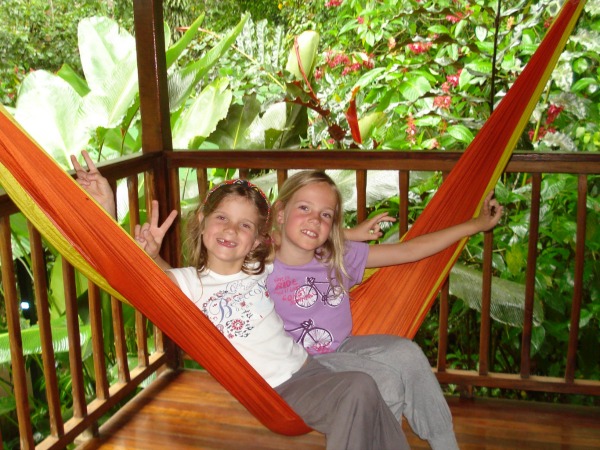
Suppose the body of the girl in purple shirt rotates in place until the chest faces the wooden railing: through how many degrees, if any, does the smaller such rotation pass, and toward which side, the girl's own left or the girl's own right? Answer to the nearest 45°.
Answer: approximately 180°

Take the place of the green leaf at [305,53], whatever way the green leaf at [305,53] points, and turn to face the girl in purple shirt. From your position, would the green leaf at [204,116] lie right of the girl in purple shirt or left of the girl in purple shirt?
right

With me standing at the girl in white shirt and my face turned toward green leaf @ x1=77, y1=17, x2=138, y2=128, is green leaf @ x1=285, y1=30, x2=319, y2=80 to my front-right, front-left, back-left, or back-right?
front-right

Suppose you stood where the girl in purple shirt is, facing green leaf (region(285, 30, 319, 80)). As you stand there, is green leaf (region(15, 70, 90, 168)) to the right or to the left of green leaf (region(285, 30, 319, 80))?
left

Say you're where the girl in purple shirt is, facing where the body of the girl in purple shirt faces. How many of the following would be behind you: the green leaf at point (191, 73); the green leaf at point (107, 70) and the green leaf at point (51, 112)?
3

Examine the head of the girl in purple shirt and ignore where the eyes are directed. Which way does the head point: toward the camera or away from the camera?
toward the camera

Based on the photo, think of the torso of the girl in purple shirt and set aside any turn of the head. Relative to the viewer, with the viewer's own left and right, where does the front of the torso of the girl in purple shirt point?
facing the viewer and to the right of the viewer

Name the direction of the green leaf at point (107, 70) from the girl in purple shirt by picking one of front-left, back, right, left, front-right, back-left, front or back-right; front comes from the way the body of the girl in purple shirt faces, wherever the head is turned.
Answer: back

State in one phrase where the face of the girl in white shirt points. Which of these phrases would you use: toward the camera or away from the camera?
toward the camera

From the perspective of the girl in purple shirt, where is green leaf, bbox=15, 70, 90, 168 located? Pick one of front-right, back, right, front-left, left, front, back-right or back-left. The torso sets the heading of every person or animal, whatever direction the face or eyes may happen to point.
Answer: back

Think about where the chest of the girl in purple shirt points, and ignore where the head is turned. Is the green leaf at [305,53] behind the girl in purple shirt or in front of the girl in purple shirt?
behind

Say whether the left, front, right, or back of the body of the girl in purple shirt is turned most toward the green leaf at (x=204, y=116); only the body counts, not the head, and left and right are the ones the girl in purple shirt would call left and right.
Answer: back
